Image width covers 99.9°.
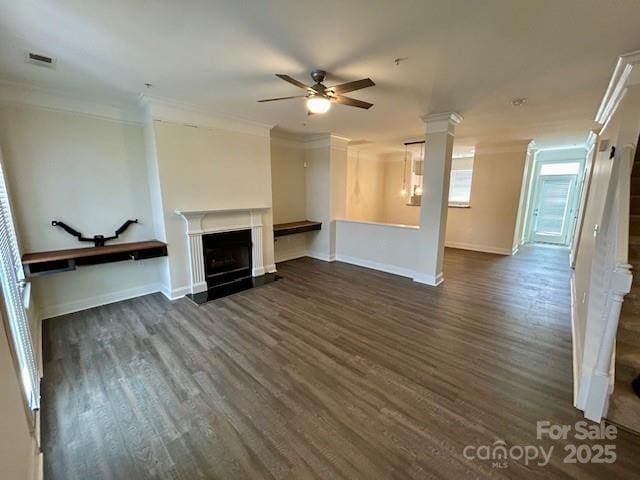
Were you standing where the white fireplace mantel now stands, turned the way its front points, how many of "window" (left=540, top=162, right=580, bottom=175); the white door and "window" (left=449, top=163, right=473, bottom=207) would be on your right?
0

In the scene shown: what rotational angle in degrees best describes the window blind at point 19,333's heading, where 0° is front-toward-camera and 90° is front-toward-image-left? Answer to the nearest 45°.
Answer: approximately 270°

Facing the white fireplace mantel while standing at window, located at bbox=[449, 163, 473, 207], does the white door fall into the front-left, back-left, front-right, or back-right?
back-left

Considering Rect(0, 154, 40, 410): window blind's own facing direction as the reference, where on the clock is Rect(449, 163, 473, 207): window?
The window is roughly at 12 o'clock from the window blind.

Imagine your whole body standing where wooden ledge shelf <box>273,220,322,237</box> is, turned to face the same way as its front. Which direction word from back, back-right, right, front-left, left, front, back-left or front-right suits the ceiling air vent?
right

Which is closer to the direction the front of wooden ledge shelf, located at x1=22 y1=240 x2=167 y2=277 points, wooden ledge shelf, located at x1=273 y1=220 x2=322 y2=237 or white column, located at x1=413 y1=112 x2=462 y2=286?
the white column

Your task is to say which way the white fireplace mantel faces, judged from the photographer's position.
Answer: facing the viewer and to the right of the viewer

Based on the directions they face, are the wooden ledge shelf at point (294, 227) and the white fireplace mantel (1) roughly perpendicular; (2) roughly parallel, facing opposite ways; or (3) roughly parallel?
roughly parallel

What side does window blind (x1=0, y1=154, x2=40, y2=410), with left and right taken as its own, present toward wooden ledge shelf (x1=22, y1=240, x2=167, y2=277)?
left

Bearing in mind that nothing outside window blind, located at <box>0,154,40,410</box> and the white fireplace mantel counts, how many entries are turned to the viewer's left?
0

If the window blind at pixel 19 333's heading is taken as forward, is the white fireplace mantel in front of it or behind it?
in front

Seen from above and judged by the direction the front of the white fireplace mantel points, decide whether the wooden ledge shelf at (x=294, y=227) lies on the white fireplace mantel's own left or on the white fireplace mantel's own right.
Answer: on the white fireplace mantel's own left

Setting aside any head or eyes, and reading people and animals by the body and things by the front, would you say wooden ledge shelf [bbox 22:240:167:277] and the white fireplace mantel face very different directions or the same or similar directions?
same or similar directions

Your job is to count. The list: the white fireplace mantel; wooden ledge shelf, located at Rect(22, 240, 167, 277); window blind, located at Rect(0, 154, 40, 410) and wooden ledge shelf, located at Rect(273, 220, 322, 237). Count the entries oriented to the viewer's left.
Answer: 0

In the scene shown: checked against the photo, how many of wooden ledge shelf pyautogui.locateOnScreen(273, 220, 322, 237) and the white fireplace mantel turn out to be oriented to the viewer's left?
0
